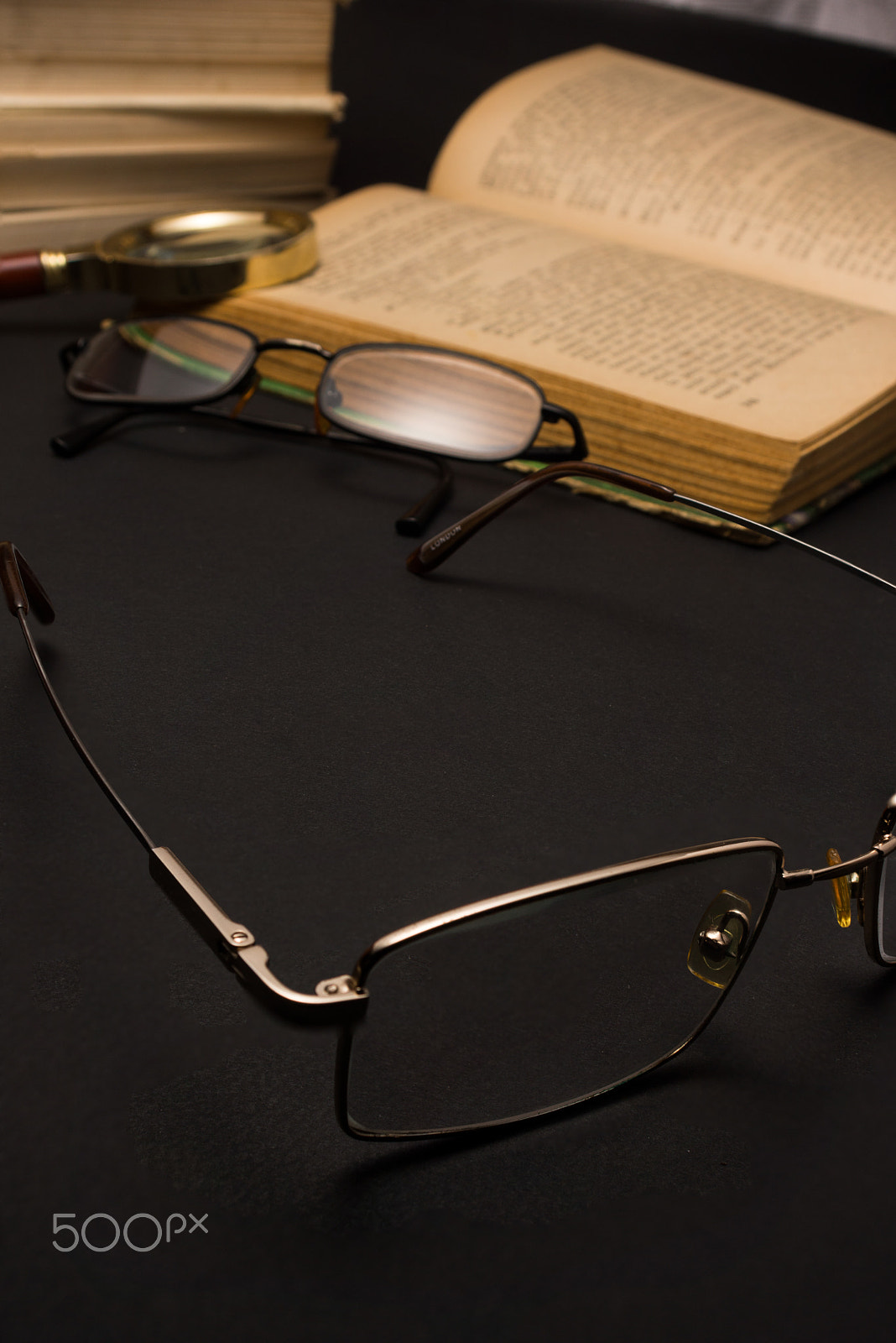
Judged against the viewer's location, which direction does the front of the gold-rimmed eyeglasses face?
facing the viewer and to the right of the viewer

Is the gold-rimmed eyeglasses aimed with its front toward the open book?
no
